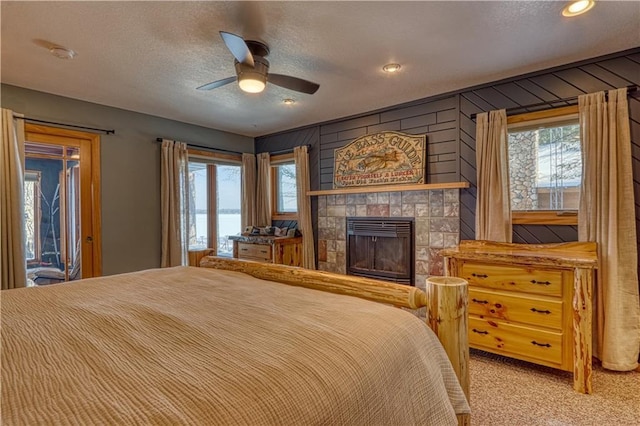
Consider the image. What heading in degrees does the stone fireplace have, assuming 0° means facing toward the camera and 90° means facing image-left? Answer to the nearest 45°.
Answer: approximately 45°

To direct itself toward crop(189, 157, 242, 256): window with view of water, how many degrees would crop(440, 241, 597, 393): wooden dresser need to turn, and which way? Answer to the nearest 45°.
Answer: approximately 45° to its right

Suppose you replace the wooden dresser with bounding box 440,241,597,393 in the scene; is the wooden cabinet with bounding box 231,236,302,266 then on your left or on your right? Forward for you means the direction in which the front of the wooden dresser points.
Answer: on your right

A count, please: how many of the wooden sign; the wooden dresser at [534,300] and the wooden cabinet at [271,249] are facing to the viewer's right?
0

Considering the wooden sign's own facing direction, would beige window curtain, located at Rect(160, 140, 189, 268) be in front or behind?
in front

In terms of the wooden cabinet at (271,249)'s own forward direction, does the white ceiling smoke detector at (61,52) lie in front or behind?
in front

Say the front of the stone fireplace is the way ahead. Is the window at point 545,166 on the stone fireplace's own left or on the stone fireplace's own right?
on the stone fireplace's own left

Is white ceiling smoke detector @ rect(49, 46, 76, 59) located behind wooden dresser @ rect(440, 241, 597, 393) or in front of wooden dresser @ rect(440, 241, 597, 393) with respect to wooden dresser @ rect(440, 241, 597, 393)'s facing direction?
in front

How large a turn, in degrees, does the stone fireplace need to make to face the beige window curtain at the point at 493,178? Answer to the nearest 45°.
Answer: approximately 90° to its left

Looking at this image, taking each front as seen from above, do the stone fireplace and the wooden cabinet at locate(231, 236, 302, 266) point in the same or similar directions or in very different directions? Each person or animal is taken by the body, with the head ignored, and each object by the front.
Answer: same or similar directions

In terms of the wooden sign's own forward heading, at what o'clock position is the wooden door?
The wooden door is roughly at 1 o'clock from the wooden sign.

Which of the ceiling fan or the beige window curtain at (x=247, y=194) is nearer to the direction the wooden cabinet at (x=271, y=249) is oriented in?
the ceiling fan

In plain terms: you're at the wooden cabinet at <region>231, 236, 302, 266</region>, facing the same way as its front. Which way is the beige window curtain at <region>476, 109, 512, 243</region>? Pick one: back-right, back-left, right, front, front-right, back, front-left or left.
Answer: left

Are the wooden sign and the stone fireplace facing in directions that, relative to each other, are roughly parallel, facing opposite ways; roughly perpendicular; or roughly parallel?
roughly parallel

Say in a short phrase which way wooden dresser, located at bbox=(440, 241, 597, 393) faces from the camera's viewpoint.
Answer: facing the viewer and to the left of the viewer

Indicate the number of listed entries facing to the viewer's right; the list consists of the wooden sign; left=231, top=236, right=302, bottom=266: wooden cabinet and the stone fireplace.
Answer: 0

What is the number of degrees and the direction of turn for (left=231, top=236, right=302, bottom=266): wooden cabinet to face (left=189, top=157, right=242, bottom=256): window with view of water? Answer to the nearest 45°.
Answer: approximately 90° to its right

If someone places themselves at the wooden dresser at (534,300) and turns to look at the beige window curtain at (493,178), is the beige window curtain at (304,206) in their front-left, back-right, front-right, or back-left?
front-left
